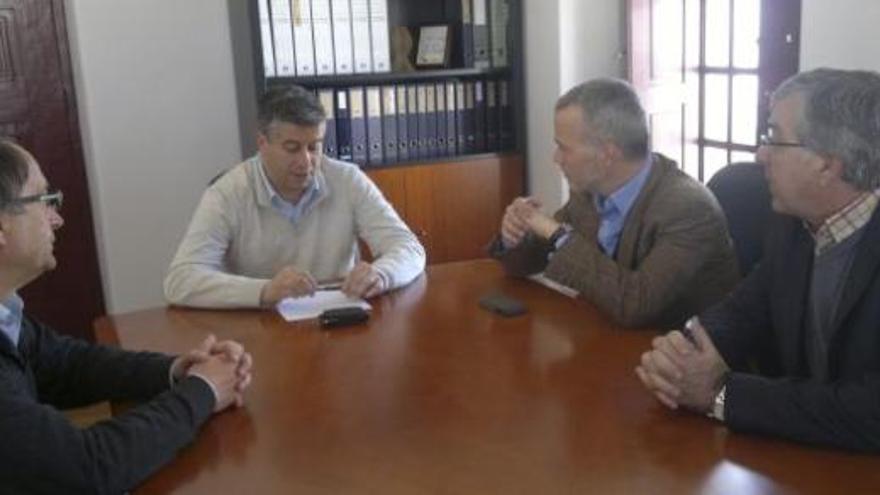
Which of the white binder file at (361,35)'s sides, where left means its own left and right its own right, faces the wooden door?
right

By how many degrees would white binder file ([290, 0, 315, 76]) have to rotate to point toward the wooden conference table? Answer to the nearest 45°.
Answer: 0° — it already faces it

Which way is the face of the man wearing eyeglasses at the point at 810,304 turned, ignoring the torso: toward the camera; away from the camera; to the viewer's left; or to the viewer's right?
to the viewer's left

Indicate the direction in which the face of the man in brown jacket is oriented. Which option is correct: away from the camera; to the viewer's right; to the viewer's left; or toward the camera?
to the viewer's left

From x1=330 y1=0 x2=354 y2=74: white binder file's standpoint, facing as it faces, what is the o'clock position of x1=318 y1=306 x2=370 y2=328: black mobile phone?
The black mobile phone is roughly at 12 o'clock from the white binder file.

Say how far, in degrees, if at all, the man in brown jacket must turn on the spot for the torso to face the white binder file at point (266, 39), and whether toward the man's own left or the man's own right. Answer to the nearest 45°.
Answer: approximately 90° to the man's own right

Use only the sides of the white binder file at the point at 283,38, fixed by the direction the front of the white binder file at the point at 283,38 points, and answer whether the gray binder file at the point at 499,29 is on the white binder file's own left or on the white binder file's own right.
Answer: on the white binder file's own left

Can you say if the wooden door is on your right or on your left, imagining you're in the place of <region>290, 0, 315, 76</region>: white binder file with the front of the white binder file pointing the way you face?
on your right

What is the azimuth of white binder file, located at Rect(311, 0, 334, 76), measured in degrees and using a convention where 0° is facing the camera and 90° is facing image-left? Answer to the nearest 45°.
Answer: approximately 0°
